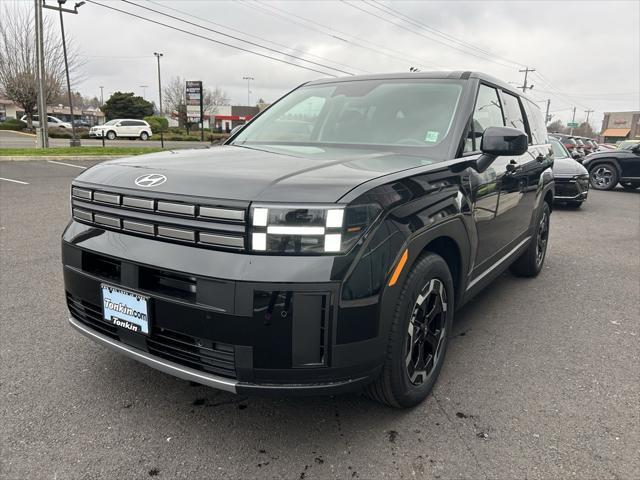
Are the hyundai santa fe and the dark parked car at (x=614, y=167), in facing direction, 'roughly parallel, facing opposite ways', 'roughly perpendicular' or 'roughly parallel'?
roughly perpendicular

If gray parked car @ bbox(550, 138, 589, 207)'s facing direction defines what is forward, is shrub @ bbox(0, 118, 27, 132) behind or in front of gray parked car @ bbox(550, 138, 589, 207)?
behind

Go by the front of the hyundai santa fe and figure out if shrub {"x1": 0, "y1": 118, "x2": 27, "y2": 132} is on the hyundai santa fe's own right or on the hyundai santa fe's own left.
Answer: on the hyundai santa fe's own right

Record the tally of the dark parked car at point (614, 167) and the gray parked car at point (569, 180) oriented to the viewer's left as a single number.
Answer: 1

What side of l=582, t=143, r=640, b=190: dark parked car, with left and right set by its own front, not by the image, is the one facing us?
left

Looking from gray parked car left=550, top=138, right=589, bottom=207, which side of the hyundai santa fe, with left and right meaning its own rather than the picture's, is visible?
back

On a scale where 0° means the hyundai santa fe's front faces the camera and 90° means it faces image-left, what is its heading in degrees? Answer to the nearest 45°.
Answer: approximately 45°

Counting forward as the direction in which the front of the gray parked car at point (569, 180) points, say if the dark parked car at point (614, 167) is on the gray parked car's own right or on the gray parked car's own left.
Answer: on the gray parked car's own left

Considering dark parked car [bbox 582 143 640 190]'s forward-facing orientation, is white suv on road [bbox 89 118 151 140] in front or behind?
in front

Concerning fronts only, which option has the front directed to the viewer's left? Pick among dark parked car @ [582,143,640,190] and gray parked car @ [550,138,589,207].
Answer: dark parked car @ [582,143,640,190]

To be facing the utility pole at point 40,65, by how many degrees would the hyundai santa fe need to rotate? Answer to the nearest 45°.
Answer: approximately 90° to its right
